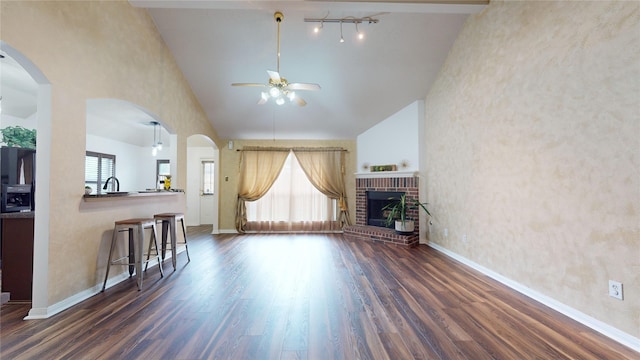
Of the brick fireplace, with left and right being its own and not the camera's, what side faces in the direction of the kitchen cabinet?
front

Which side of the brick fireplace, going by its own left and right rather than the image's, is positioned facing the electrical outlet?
left

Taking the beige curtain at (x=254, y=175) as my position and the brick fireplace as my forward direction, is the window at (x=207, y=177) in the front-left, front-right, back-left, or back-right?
back-left

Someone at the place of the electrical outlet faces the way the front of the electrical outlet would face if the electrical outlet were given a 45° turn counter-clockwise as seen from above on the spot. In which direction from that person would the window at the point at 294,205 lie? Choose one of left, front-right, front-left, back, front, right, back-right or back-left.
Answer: right

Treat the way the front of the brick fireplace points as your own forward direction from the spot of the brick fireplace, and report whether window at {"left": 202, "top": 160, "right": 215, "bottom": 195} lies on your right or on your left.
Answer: on your right

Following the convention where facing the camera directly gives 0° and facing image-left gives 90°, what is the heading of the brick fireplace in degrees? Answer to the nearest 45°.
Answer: approximately 45°

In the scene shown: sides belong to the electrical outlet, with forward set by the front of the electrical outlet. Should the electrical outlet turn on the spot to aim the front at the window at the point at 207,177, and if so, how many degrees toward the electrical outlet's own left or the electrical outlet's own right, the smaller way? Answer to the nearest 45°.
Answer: approximately 45° to the electrical outlet's own right

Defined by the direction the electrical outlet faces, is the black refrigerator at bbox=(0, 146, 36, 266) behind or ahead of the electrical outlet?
ahead

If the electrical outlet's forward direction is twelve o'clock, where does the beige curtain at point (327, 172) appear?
The beige curtain is roughly at 2 o'clock from the electrical outlet.

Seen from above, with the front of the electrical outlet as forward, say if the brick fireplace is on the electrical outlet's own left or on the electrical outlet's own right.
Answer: on the electrical outlet's own right

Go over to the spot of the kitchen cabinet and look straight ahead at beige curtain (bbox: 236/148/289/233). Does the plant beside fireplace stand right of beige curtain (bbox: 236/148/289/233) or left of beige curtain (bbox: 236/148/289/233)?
right

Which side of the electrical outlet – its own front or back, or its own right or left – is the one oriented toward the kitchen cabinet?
front

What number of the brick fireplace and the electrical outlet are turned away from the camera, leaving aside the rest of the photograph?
0
